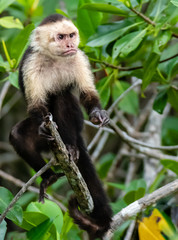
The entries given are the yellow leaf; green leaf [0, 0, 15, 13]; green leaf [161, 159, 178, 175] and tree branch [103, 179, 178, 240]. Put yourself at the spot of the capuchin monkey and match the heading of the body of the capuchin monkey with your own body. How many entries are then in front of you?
3

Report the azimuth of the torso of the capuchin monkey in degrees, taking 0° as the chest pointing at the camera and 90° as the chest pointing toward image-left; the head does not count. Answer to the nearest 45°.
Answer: approximately 315°

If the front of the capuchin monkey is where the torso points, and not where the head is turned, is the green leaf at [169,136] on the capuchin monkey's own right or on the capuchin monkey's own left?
on the capuchin monkey's own left

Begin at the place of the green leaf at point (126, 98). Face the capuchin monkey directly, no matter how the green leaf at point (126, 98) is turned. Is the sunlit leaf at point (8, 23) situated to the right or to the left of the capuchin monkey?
right

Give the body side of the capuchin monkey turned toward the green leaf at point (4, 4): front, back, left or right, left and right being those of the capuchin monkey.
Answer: back

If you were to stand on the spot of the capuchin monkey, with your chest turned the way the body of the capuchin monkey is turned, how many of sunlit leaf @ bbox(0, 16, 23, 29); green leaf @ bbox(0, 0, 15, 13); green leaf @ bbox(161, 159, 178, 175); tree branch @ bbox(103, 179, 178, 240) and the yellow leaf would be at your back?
2

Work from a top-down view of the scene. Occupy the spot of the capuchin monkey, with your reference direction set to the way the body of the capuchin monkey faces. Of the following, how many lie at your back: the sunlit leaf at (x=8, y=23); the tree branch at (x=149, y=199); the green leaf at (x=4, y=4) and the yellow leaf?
2

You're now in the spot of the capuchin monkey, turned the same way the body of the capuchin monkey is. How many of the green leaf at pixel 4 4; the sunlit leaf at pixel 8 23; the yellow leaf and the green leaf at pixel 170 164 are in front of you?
2
